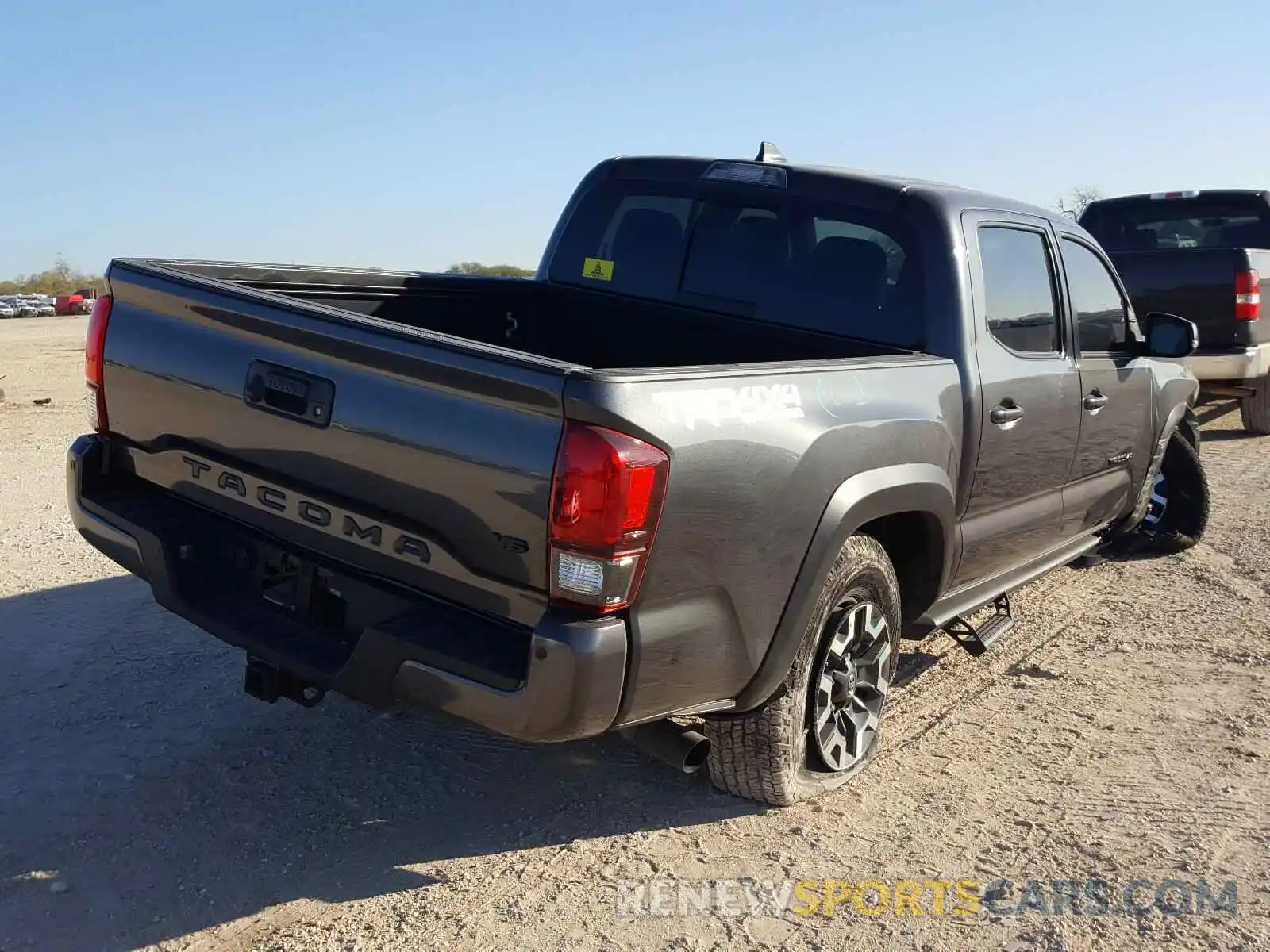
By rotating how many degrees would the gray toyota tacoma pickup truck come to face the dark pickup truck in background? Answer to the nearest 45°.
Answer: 0° — it already faces it

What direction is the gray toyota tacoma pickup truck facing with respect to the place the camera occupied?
facing away from the viewer and to the right of the viewer
